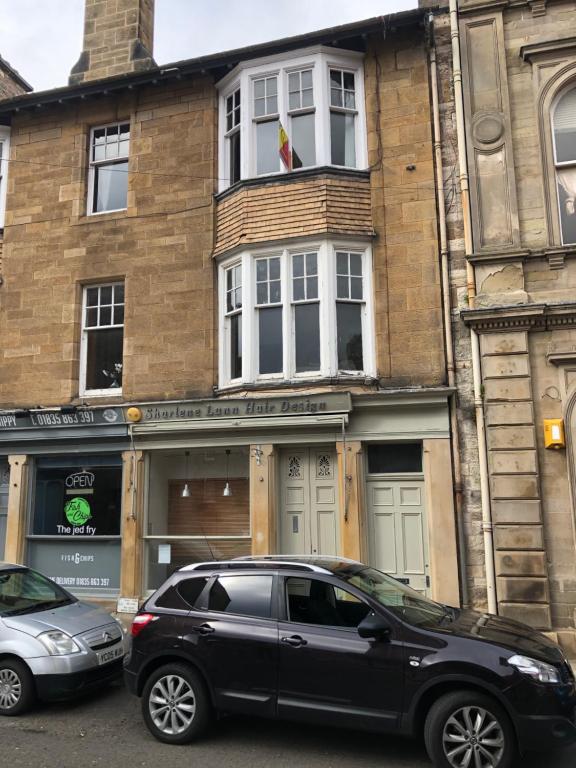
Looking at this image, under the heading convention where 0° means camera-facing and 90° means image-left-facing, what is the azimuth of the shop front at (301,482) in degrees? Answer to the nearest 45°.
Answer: approximately 0°

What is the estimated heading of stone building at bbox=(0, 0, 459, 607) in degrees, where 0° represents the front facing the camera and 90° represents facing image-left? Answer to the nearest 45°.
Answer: approximately 0°

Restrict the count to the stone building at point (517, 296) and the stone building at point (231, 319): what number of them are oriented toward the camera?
2

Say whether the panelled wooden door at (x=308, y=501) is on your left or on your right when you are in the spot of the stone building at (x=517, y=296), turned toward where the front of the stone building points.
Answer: on your right

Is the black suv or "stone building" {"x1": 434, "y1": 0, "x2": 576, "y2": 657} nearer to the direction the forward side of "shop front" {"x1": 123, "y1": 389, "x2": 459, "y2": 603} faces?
the black suv

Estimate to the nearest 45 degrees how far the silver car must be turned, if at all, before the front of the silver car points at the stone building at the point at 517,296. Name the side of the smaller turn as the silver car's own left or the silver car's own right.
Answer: approximately 45° to the silver car's own left

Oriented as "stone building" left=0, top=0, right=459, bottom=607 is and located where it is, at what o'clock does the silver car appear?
The silver car is roughly at 1 o'clock from the stone building.

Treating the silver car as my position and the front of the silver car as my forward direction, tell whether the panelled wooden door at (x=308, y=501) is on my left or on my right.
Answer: on my left

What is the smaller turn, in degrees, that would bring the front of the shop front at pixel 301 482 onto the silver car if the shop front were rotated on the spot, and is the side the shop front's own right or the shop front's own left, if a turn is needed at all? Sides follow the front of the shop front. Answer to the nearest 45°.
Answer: approximately 45° to the shop front's own right
